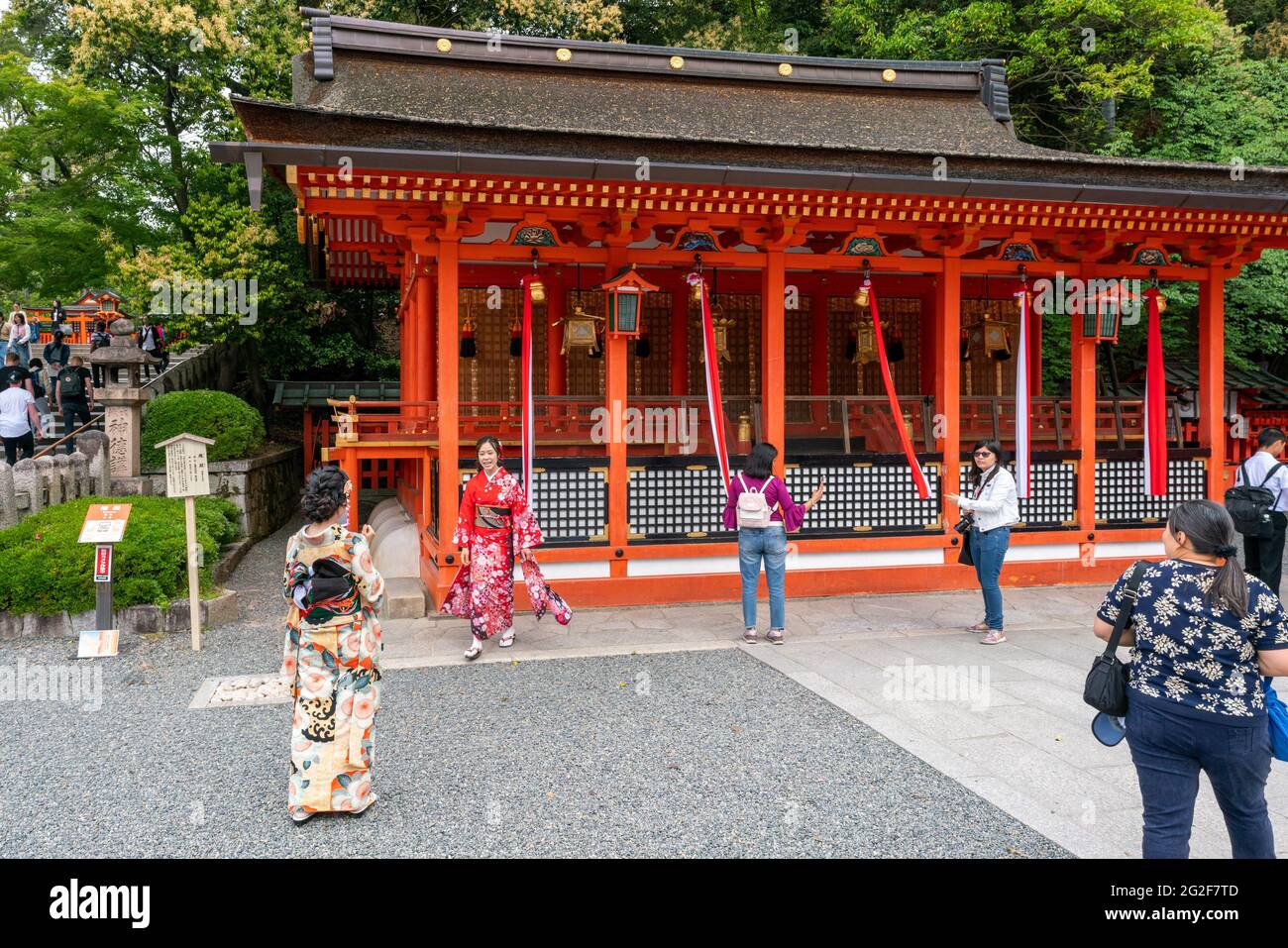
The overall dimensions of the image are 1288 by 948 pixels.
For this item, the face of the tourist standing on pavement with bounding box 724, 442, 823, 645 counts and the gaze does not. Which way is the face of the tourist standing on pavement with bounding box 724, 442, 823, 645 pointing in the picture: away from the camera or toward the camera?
away from the camera

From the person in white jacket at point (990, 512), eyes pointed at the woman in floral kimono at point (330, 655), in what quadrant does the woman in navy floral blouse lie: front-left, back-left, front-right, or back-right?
front-left

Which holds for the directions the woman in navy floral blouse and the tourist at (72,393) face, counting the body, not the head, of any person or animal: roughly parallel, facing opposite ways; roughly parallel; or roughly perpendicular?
roughly parallel

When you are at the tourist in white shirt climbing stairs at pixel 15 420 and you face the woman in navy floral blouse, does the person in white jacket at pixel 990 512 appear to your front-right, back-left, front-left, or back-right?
front-left

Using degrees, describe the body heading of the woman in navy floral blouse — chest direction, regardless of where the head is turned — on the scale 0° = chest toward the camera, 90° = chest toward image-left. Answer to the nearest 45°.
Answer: approximately 135°

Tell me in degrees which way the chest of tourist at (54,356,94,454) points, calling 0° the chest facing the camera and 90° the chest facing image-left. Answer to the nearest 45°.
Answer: approximately 180°
